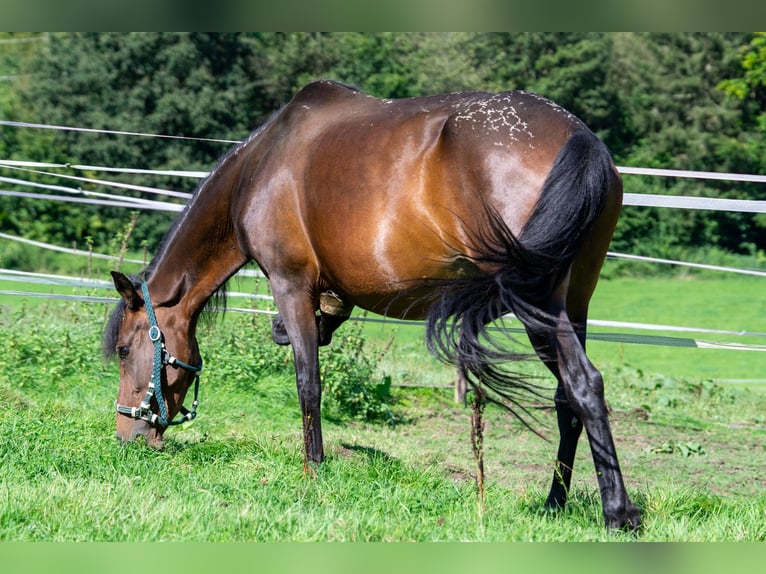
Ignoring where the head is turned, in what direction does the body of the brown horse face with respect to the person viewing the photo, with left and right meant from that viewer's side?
facing away from the viewer and to the left of the viewer
